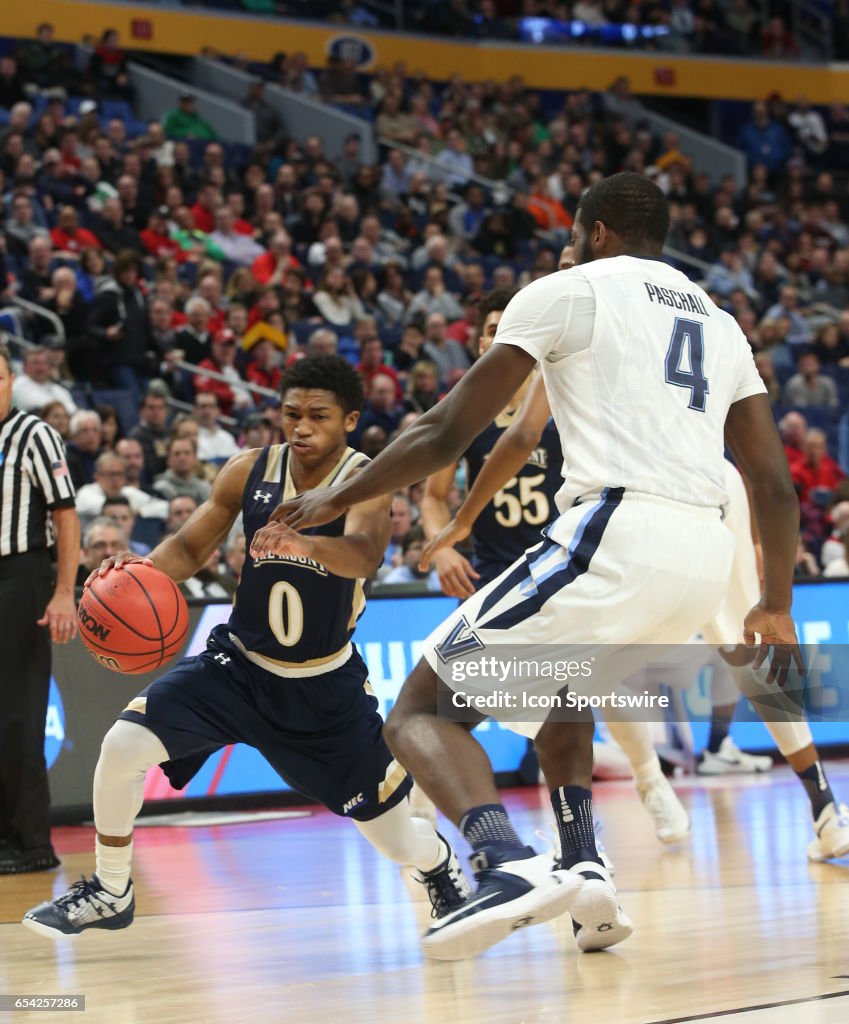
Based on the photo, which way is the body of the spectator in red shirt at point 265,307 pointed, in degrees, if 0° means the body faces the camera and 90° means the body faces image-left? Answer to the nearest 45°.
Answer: approximately 315°

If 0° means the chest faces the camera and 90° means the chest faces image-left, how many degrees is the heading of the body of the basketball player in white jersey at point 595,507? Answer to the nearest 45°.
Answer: approximately 135°

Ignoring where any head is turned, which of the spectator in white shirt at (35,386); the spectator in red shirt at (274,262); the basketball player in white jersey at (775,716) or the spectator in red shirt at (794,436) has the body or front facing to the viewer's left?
the basketball player in white jersey

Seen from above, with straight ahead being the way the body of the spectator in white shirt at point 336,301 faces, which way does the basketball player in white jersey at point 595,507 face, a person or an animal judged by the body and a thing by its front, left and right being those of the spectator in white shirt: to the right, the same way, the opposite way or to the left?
the opposite way

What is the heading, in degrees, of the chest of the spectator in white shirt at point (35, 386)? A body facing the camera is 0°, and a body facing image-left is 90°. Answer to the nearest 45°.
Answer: approximately 315°

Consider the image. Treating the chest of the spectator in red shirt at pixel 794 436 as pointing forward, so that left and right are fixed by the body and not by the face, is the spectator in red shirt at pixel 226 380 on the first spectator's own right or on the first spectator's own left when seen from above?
on the first spectator's own right

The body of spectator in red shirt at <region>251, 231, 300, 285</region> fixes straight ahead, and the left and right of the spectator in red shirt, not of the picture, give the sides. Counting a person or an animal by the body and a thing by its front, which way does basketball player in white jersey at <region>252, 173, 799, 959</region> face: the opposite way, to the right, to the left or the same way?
the opposite way

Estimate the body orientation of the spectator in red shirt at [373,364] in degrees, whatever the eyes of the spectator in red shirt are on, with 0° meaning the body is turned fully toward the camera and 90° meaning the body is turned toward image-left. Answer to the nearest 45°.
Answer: approximately 0°

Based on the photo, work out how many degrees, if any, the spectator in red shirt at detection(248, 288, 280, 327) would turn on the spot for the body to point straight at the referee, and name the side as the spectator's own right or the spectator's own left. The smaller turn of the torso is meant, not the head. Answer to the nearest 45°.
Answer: approximately 45° to the spectator's own right

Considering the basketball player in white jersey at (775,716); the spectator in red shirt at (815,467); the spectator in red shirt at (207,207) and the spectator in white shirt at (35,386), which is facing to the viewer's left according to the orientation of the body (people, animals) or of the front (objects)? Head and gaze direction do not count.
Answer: the basketball player in white jersey
